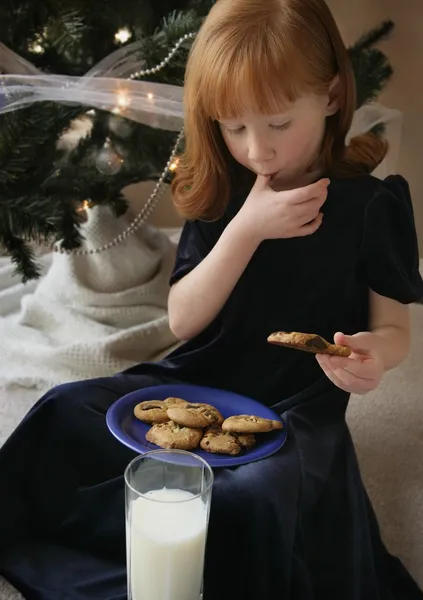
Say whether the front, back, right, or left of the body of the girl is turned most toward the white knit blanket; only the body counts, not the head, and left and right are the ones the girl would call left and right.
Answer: right

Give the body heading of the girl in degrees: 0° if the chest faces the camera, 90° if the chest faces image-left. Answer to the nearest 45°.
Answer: approximately 45°

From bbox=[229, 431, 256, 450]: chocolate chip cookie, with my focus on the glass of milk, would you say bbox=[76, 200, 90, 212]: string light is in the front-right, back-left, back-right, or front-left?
back-right
